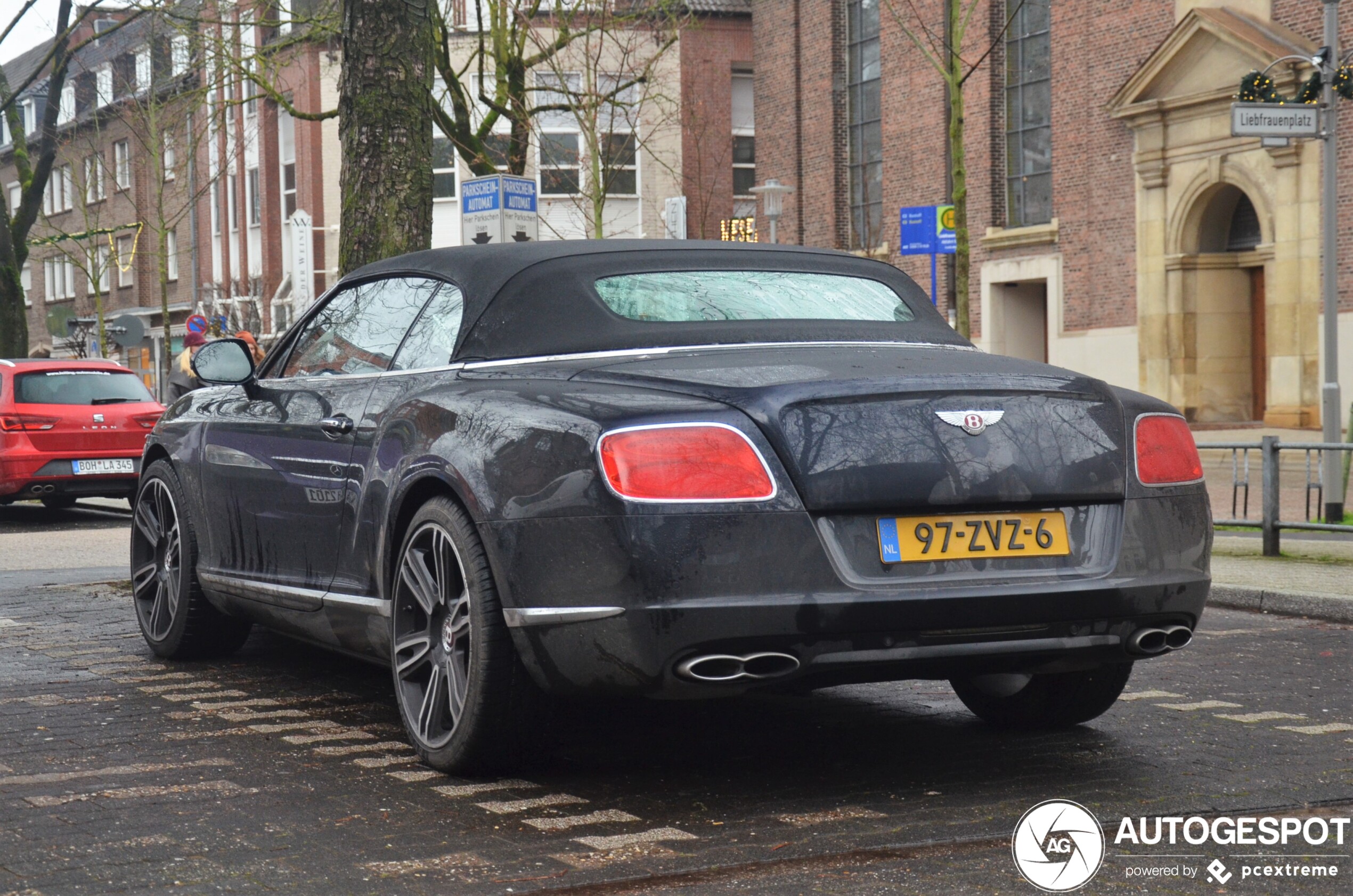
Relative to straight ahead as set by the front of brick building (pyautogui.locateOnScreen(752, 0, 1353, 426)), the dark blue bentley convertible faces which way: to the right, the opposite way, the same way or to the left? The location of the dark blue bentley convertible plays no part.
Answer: to the right

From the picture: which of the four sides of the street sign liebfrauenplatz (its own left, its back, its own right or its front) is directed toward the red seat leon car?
right

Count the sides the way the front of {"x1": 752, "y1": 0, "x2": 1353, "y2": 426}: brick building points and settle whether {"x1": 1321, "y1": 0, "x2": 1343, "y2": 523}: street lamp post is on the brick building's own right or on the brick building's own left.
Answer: on the brick building's own left

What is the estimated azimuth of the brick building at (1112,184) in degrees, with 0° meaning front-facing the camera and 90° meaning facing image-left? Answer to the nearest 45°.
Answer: approximately 45°

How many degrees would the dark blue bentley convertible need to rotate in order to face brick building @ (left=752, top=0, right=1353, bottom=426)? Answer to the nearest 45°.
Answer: approximately 45° to its right

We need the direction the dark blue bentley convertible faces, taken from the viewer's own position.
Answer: facing away from the viewer and to the left of the viewer

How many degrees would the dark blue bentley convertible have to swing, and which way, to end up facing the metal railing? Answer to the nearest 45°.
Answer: approximately 90° to its right

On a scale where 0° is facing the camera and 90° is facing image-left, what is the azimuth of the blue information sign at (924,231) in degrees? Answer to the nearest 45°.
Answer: approximately 0°
